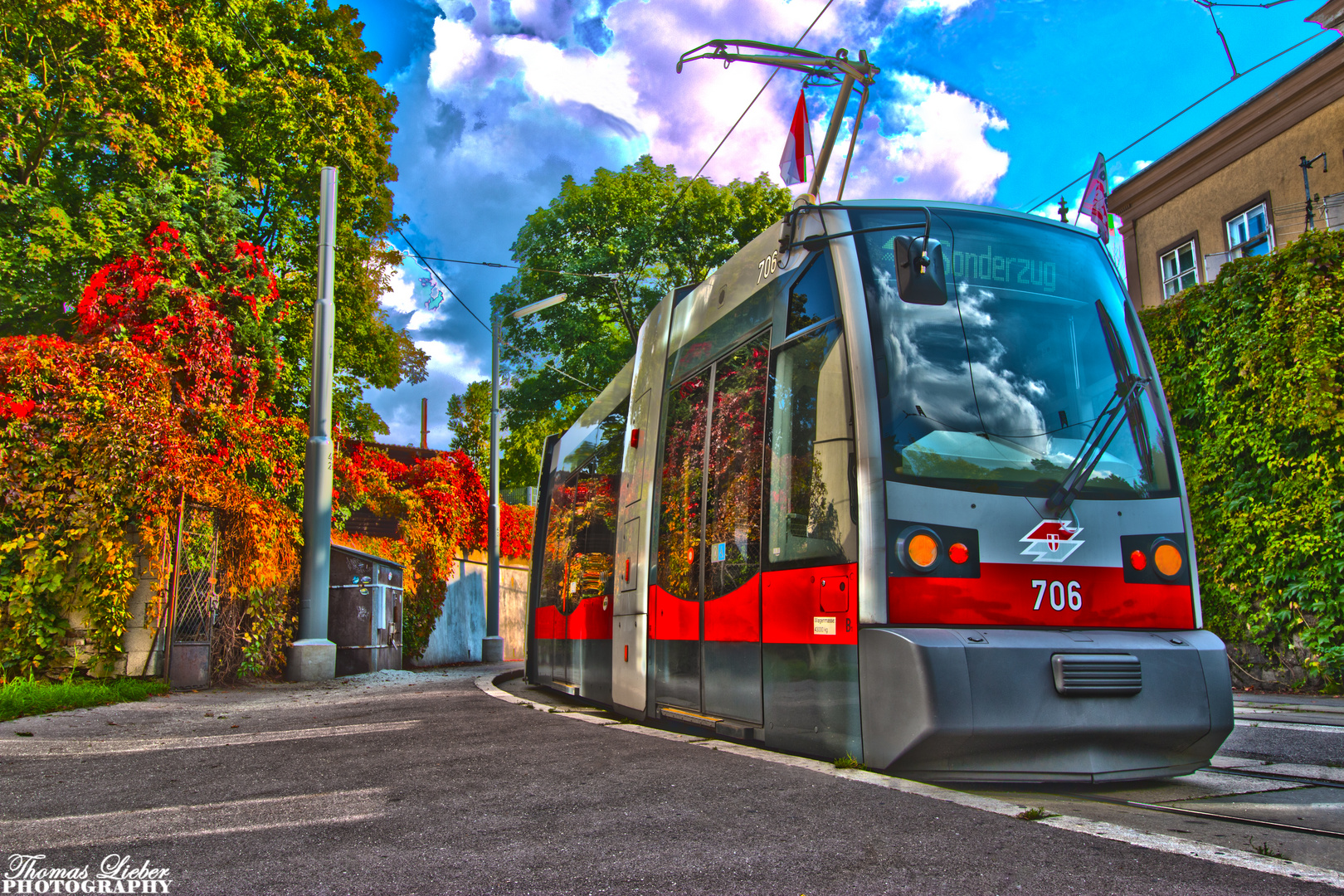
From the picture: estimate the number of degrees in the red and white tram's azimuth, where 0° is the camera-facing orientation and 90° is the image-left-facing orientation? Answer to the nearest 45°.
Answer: approximately 315°

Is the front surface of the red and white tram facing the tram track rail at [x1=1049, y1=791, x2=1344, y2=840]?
yes

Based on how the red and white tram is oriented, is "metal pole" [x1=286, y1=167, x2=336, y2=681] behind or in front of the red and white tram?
behind

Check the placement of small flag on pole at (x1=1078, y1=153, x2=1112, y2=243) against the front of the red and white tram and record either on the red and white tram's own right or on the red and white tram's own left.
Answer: on the red and white tram's own left

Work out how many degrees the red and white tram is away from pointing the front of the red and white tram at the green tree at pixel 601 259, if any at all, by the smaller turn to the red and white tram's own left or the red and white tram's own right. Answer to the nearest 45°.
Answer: approximately 135° to the red and white tram's own left

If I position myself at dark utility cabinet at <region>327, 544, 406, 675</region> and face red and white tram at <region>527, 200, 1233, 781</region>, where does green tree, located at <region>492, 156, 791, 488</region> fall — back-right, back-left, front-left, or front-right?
back-left

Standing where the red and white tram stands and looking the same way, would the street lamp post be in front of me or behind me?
behind

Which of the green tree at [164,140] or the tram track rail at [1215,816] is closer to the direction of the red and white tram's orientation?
the tram track rail

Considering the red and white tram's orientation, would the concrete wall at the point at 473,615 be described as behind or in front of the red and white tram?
behind

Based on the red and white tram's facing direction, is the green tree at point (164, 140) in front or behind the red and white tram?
behind

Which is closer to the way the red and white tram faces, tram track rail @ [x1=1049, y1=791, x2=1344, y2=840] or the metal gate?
the tram track rail
